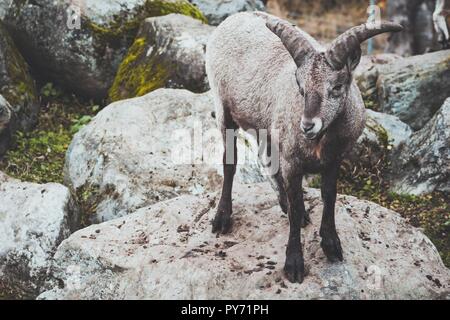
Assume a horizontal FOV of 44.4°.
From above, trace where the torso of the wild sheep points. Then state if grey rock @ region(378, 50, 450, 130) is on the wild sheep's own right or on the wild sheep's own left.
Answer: on the wild sheep's own left

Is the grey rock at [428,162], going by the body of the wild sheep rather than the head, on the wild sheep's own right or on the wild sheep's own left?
on the wild sheep's own left

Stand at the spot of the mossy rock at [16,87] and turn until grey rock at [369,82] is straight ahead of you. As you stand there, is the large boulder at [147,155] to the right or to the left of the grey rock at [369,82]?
right

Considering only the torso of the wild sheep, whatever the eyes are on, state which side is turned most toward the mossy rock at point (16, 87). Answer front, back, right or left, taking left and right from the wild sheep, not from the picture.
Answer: back

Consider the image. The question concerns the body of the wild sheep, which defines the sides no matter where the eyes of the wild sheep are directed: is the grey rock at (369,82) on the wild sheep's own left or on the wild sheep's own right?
on the wild sheep's own left

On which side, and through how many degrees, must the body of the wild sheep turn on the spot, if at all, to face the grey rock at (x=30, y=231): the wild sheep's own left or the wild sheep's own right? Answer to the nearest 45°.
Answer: approximately 135° to the wild sheep's own right

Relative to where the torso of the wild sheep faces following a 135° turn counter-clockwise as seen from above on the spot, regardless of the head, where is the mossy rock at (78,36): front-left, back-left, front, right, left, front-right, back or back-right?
front-left

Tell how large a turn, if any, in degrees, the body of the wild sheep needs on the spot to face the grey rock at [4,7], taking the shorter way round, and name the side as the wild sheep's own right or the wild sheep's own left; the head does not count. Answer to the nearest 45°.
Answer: approximately 180°

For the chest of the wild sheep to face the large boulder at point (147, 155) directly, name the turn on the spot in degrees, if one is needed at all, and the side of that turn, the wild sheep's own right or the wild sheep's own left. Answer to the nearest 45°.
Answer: approximately 180°

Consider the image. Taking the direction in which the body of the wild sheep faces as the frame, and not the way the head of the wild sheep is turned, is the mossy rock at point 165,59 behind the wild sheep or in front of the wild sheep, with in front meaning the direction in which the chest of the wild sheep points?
behind
